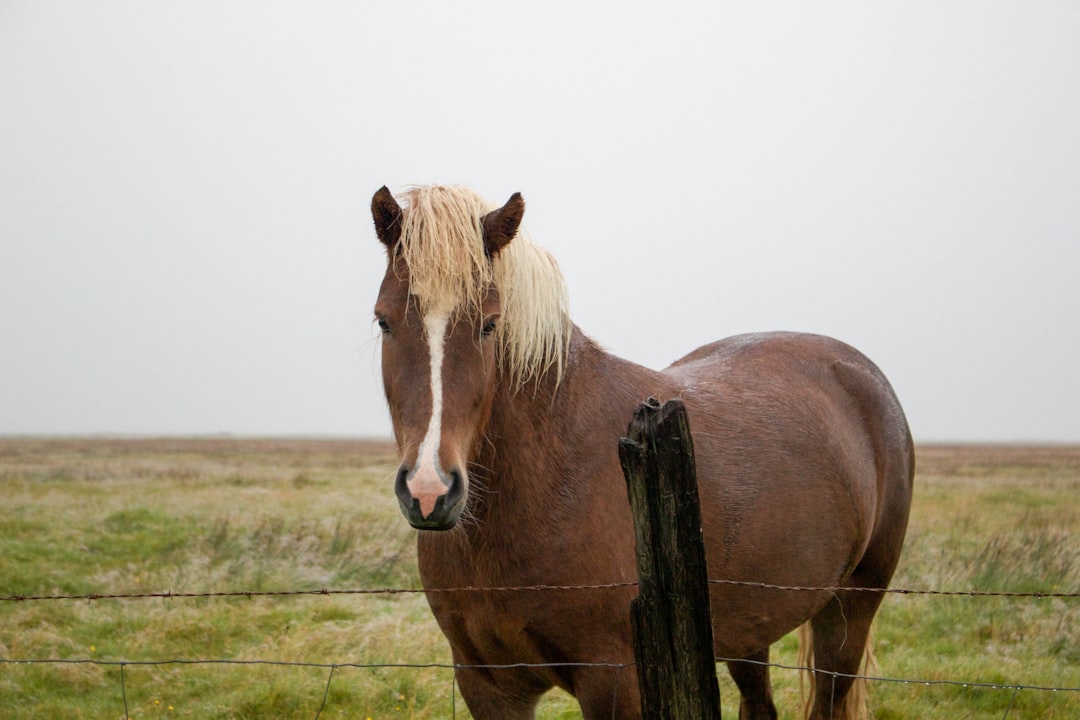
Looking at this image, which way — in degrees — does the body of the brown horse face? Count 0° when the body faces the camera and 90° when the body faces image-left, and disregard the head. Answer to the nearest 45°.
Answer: approximately 45°

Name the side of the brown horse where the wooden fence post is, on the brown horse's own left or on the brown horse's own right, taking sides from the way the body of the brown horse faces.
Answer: on the brown horse's own left
